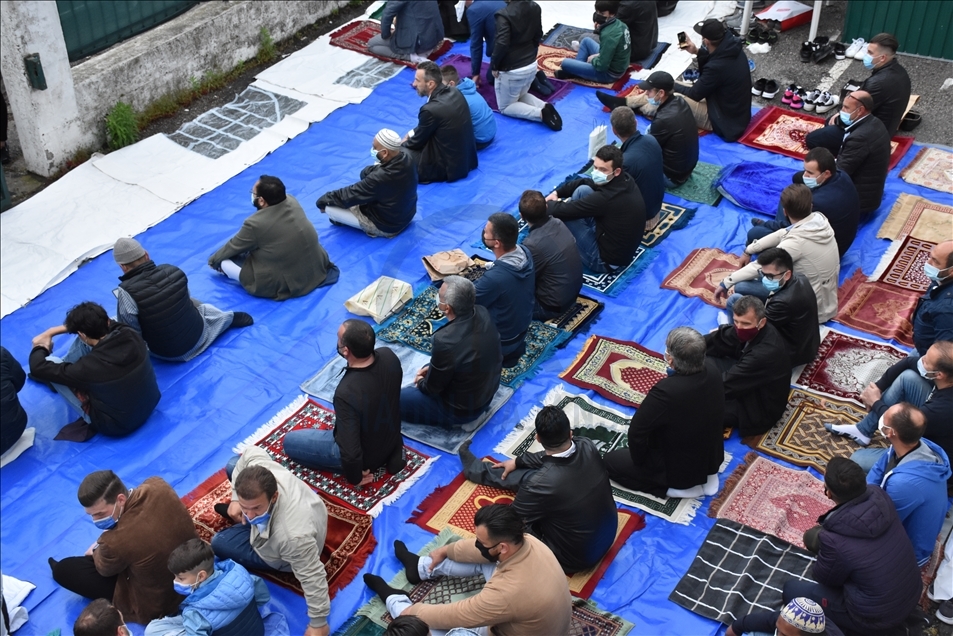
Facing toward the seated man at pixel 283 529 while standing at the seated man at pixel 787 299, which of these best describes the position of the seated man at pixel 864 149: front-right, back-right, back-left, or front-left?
back-right

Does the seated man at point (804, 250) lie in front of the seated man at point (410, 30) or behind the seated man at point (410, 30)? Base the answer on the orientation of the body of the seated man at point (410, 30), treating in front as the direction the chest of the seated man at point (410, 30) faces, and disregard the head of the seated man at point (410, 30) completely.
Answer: behind

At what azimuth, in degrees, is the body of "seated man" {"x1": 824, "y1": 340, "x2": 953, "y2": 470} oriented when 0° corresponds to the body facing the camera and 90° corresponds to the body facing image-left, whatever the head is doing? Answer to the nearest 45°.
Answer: approximately 90°

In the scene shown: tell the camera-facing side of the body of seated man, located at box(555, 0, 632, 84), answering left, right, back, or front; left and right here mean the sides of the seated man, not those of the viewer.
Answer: left

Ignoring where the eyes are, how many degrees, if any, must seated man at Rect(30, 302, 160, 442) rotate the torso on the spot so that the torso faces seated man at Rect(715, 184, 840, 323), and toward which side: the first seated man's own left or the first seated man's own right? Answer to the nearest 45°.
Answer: approximately 135° to the first seated man's own right

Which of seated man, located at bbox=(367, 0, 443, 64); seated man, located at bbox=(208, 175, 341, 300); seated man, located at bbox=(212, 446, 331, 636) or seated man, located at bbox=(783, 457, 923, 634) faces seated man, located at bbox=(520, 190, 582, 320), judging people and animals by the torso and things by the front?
seated man, located at bbox=(783, 457, 923, 634)

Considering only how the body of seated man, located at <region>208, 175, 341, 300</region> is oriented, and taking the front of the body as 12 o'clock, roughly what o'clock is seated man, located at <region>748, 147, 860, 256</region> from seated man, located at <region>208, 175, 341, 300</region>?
seated man, located at <region>748, 147, 860, 256</region> is roughly at 5 o'clock from seated man, located at <region>208, 175, 341, 300</region>.

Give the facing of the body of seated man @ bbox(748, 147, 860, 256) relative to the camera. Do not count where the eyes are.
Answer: to the viewer's left

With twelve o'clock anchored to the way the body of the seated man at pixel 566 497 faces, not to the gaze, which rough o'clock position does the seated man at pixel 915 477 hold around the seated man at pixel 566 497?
the seated man at pixel 915 477 is roughly at 4 o'clock from the seated man at pixel 566 497.

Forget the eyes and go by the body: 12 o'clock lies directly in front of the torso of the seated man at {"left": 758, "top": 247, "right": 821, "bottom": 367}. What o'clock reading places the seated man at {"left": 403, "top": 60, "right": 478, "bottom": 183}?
the seated man at {"left": 403, "top": 60, "right": 478, "bottom": 183} is roughly at 1 o'clock from the seated man at {"left": 758, "top": 247, "right": 821, "bottom": 367}.

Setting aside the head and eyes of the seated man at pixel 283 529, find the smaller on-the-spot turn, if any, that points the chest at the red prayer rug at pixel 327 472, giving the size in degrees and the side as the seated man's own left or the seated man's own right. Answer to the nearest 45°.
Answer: approximately 135° to the seated man's own right

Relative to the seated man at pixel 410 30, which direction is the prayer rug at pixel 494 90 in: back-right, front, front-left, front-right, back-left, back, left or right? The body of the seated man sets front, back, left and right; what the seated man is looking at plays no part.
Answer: back

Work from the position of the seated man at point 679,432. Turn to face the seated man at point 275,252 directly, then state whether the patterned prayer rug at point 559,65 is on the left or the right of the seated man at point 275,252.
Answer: right

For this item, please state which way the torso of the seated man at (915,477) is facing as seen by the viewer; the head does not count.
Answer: to the viewer's left

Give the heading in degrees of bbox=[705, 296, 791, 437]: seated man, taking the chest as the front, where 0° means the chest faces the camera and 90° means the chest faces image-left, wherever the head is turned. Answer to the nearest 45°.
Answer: approximately 45°

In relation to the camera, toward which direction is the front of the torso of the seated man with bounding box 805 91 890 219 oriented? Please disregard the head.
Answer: to the viewer's left

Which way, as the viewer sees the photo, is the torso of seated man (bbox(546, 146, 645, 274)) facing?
to the viewer's left
